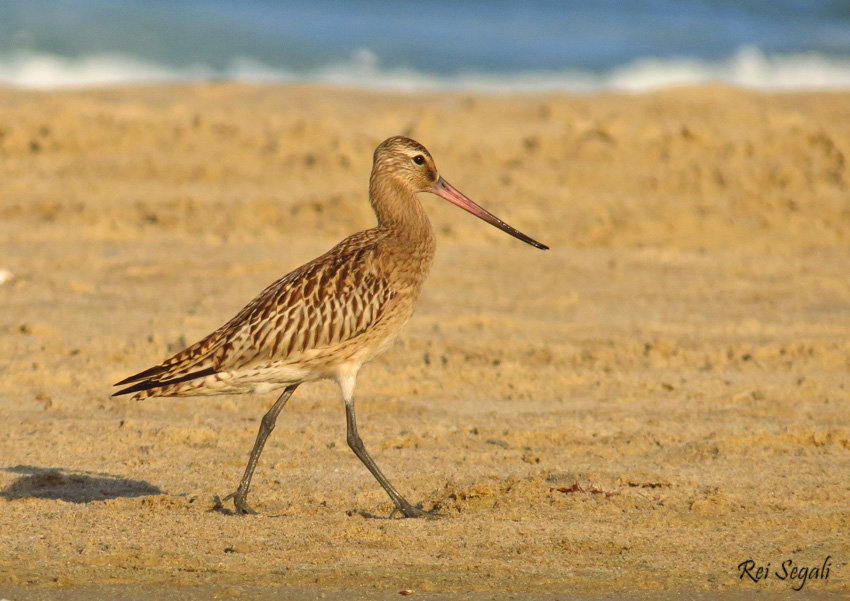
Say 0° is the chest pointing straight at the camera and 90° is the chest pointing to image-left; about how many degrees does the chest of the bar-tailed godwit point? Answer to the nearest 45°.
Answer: approximately 270°
